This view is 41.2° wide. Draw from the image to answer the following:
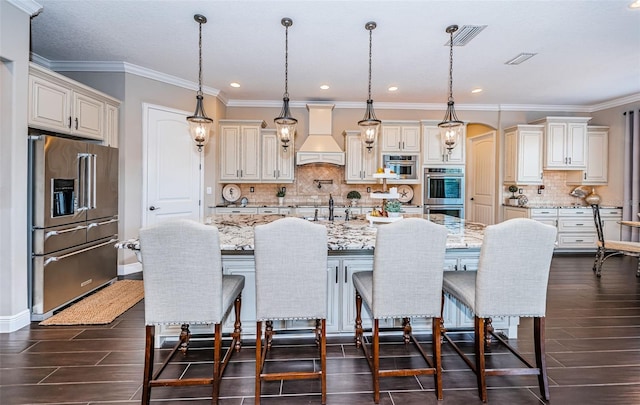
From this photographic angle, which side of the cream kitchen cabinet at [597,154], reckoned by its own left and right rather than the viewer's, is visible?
front

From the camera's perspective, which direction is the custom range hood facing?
toward the camera

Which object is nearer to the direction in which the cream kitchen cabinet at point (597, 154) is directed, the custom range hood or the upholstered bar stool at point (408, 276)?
the upholstered bar stool

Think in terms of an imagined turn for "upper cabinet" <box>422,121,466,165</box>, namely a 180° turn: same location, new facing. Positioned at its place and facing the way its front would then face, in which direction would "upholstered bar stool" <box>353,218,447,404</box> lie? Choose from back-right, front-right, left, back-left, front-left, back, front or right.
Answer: back

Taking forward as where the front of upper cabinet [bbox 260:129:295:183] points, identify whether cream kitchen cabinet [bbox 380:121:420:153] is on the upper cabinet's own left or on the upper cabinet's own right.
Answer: on the upper cabinet's own left

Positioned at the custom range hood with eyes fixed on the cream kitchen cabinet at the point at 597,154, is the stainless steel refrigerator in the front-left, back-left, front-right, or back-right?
back-right

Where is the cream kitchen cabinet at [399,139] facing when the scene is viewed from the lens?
facing the viewer

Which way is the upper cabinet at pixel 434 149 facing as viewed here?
toward the camera

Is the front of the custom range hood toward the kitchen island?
yes

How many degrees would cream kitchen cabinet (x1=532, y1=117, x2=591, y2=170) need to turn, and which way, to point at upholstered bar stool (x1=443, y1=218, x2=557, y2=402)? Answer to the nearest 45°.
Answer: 0° — it already faces it
